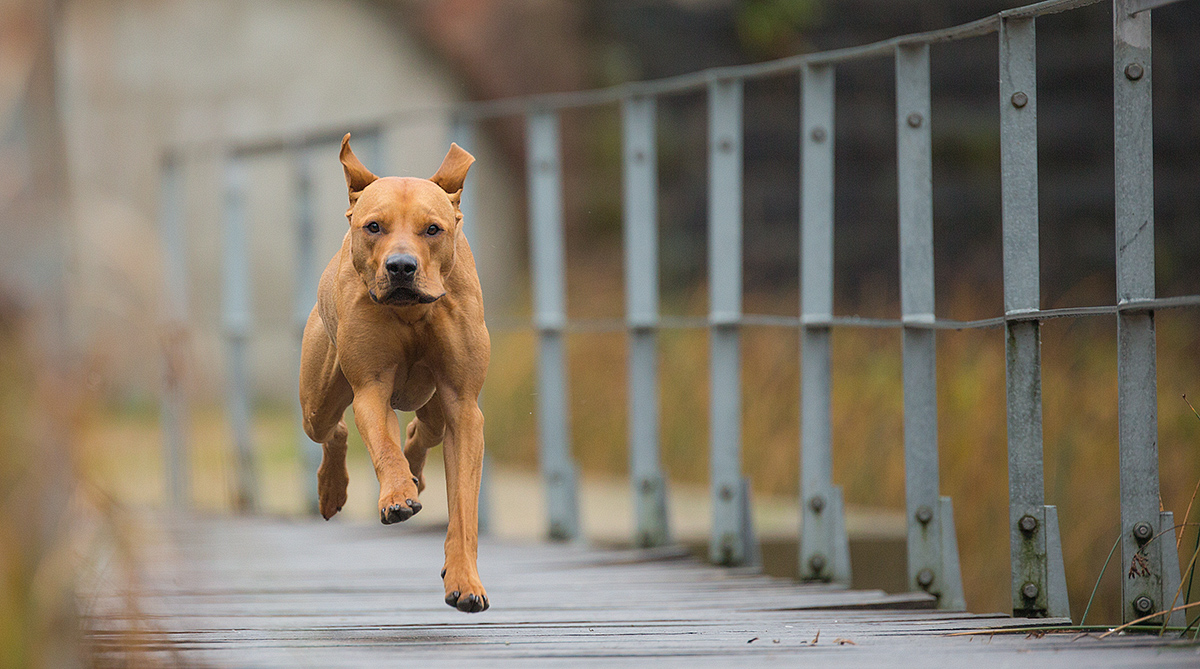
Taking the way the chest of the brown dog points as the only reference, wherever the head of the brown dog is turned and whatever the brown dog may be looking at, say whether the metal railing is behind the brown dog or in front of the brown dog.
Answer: behind

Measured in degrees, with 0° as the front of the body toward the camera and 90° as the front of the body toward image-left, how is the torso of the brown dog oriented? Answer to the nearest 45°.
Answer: approximately 0°

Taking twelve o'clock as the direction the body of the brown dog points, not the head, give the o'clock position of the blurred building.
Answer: The blurred building is roughly at 6 o'clock from the brown dog.
